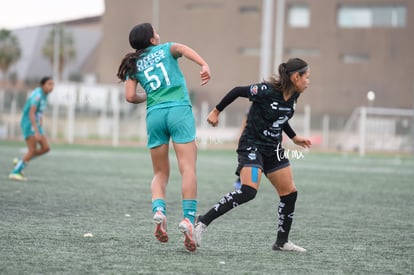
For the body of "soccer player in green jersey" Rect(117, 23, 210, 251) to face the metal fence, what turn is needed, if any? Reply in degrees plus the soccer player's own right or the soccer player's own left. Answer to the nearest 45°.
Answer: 0° — they already face it

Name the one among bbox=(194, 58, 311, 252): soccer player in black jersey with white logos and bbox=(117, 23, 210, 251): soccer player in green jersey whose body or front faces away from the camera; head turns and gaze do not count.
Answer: the soccer player in green jersey

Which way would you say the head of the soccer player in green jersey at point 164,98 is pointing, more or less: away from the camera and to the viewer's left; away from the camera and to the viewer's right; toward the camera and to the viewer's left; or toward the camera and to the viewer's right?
away from the camera and to the viewer's right

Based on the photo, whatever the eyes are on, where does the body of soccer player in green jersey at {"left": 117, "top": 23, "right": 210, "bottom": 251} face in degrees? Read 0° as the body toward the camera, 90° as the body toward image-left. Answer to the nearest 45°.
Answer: approximately 180°

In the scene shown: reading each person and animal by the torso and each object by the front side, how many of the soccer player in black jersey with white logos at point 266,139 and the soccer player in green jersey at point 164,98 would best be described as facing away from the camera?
1

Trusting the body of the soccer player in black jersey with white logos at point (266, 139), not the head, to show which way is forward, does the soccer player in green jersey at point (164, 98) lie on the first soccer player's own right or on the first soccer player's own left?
on the first soccer player's own right
